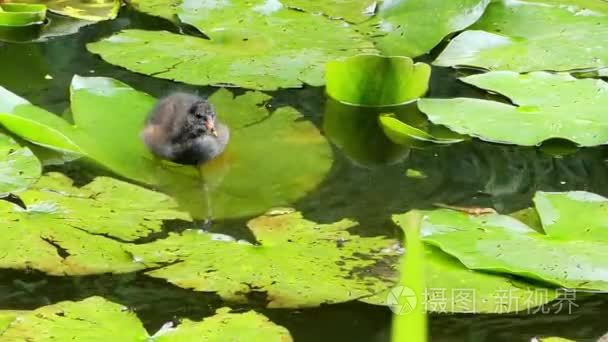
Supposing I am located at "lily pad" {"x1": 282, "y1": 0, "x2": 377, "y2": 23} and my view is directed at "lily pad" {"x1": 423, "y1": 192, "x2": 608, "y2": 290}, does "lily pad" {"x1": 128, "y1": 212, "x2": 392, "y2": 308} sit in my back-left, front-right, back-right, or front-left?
front-right

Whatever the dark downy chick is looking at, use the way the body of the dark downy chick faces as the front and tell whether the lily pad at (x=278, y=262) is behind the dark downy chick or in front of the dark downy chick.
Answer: in front

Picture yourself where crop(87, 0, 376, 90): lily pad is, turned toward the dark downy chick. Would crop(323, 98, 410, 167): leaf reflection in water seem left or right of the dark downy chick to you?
left

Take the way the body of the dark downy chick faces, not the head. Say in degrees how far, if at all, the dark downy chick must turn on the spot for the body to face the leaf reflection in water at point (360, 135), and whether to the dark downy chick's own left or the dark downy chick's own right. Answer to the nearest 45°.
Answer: approximately 45° to the dark downy chick's own left

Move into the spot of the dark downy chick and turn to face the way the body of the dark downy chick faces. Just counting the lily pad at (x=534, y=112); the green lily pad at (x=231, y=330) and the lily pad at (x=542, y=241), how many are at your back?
0

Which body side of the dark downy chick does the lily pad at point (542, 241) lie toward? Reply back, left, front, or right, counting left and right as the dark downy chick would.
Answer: front

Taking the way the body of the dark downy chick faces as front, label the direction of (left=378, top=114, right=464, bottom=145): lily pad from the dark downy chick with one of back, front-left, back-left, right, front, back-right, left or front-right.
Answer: front-left

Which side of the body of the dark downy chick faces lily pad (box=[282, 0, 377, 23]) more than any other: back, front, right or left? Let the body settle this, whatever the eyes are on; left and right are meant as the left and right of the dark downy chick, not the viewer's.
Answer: left

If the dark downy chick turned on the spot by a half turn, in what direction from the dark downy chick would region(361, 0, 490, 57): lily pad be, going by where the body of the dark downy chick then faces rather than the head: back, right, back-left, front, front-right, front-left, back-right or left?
right

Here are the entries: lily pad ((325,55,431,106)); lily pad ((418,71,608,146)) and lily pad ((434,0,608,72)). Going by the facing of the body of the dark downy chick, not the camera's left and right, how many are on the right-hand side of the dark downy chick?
0

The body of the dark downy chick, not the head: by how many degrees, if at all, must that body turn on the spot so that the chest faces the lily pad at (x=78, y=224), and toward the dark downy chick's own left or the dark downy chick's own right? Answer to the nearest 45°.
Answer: approximately 90° to the dark downy chick's own right

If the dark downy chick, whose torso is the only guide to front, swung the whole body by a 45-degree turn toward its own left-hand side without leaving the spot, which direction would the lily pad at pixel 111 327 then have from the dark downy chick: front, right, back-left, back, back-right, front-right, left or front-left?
right

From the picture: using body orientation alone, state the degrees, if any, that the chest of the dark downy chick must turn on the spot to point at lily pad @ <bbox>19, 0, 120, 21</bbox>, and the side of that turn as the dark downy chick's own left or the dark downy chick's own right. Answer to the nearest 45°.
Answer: approximately 135° to the dark downy chick's own left

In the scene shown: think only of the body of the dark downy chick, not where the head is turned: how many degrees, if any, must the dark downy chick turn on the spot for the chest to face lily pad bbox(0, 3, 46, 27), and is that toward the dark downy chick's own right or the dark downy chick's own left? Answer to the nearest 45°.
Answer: approximately 180°

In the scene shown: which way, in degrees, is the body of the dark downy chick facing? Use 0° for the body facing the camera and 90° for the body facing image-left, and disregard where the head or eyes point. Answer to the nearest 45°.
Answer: approximately 315°

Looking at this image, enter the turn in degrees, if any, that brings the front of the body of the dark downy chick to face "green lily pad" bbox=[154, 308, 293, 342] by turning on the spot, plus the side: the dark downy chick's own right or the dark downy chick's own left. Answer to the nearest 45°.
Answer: approximately 45° to the dark downy chick's own right
